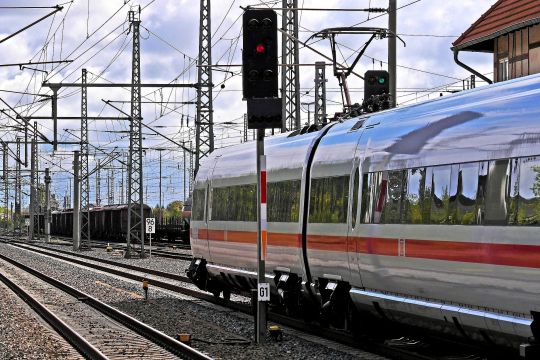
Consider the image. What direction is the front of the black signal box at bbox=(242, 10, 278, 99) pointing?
toward the camera

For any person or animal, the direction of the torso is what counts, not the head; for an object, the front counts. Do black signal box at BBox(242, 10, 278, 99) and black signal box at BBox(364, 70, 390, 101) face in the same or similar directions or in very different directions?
same or similar directions

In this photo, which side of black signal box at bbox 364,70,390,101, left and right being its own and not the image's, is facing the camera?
front

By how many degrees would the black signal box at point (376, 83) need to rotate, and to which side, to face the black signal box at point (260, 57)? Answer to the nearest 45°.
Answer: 0° — it already faces it

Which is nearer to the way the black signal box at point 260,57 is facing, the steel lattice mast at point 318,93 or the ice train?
the ice train

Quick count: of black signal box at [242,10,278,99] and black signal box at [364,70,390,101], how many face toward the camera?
2

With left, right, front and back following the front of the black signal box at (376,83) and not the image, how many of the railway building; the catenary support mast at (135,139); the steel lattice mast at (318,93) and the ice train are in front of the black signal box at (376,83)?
1

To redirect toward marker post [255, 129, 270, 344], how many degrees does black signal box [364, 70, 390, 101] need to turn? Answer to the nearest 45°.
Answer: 0° — it already faces it

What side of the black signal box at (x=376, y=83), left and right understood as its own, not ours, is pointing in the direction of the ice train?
front
